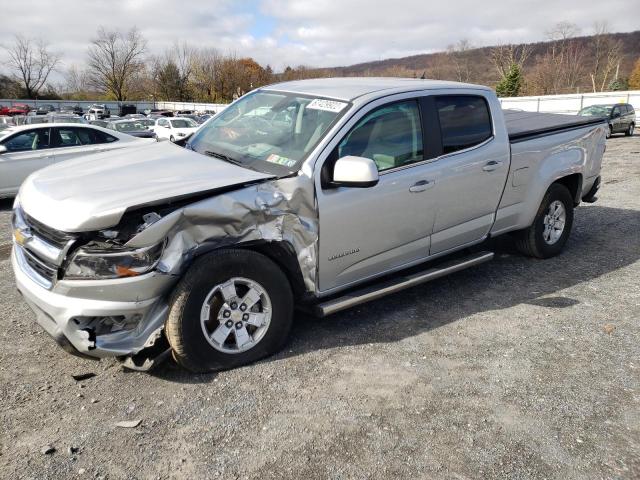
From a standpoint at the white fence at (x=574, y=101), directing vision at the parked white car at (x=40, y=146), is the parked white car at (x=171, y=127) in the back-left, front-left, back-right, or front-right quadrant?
front-right

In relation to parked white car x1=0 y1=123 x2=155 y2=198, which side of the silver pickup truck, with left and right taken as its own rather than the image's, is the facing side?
right

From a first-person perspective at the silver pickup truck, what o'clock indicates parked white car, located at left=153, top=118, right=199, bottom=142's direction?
The parked white car is roughly at 4 o'clock from the silver pickup truck.

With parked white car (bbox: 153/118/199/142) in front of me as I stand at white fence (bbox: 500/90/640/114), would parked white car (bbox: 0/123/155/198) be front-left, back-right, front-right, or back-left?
front-left

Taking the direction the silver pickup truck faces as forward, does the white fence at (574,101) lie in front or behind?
behind

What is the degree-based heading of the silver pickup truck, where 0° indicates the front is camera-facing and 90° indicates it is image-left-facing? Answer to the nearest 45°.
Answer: approximately 45°

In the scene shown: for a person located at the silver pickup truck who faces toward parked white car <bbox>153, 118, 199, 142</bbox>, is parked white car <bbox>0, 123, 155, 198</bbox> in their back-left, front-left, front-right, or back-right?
front-left
